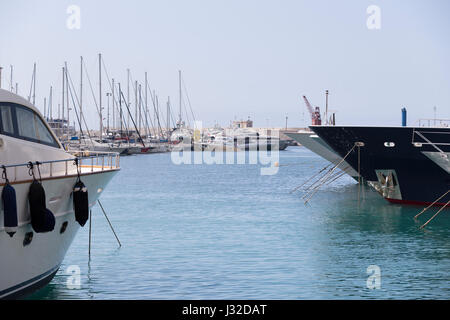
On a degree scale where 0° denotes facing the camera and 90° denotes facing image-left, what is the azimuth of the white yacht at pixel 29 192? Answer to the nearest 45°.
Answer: approximately 270°
